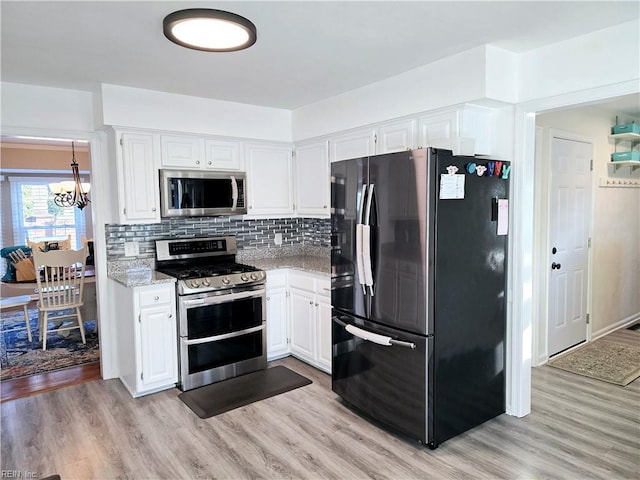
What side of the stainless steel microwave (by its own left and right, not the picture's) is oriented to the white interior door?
left

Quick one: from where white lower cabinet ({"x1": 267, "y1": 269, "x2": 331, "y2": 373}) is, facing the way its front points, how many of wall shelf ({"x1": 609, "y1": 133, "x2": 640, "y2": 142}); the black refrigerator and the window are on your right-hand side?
1

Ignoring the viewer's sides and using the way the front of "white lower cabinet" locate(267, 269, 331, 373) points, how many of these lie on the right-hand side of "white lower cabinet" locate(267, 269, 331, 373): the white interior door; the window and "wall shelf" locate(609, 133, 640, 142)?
1

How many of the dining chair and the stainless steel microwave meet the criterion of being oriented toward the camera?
1

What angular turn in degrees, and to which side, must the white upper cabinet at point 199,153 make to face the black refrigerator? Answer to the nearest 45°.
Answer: approximately 45° to its left

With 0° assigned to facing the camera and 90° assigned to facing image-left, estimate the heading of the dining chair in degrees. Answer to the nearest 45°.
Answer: approximately 180°

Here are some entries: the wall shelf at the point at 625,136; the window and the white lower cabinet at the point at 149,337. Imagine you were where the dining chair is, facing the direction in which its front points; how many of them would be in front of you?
1

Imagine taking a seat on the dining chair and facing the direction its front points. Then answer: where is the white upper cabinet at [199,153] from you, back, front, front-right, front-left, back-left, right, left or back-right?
back-right

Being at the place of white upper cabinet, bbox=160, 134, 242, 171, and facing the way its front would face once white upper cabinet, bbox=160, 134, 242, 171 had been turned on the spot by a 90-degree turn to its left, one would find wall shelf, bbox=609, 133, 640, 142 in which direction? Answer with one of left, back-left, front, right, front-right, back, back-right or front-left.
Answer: front

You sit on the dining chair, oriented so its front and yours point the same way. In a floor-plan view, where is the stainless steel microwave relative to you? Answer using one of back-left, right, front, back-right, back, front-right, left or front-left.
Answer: back-right

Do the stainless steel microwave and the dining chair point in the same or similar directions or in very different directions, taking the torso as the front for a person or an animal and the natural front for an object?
very different directions
